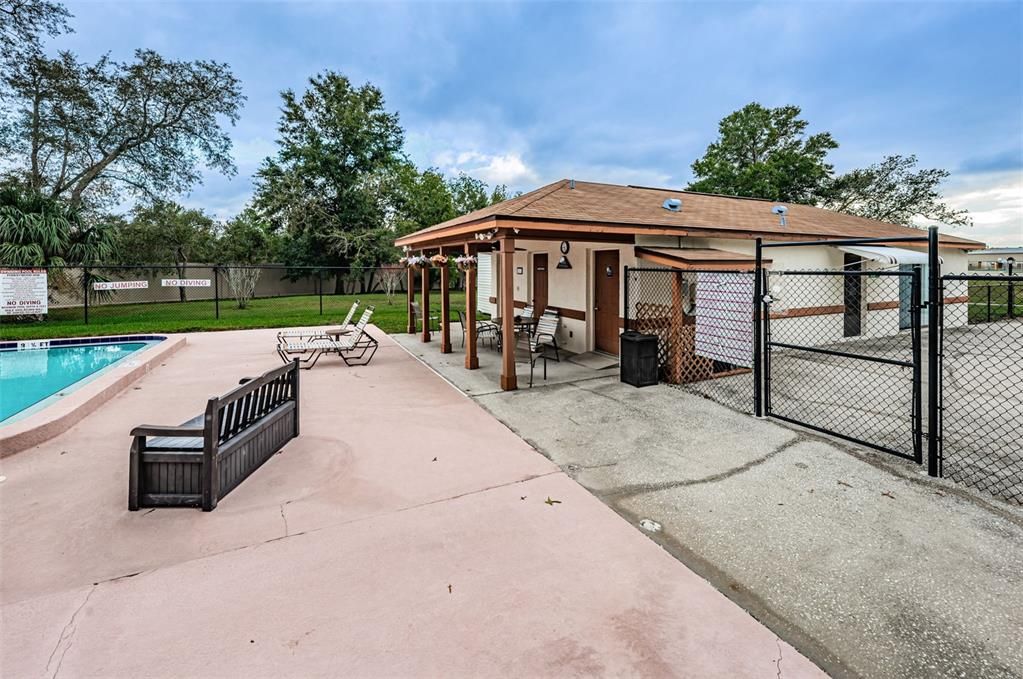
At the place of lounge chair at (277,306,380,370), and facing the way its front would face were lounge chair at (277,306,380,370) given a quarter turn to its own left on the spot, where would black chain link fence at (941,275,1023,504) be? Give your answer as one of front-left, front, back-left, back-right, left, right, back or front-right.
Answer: front-left

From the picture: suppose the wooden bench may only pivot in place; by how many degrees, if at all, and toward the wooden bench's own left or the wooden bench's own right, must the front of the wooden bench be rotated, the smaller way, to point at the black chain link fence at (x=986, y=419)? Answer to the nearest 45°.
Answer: approximately 135° to the wooden bench's own right

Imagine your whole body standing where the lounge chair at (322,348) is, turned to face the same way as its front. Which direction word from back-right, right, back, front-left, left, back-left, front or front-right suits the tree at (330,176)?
right

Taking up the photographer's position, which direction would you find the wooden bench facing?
facing away from the viewer and to the left of the viewer

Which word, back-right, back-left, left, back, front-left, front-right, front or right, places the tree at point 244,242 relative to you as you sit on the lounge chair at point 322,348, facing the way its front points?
right

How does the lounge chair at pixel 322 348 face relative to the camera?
to the viewer's left

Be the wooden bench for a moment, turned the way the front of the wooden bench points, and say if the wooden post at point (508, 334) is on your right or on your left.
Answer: on your right

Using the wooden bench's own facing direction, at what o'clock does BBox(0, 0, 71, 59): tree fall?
The tree is roughly at 1 o'clock from the wooden bench.
